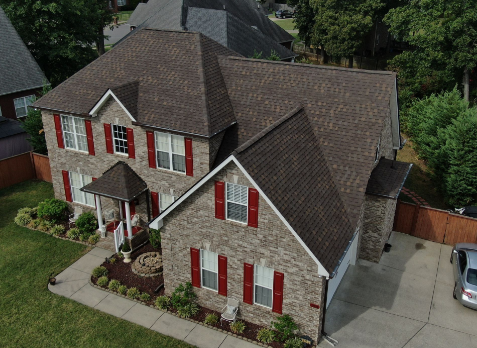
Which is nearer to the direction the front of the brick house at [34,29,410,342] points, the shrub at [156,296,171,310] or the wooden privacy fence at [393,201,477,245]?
the shrub

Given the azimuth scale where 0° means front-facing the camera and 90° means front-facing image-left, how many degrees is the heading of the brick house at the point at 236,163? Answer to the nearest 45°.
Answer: approximately 45°

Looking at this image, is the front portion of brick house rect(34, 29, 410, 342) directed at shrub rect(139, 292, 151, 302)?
yes

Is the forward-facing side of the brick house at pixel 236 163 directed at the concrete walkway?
yes

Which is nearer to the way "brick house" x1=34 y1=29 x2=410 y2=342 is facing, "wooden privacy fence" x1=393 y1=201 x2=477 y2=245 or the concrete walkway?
the concrete walkway

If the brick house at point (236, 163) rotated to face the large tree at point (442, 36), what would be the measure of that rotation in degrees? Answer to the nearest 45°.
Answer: approximately 180°

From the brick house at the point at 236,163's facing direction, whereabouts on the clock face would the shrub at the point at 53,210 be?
The shrub is roughly at 2 o'clock from the brick house.

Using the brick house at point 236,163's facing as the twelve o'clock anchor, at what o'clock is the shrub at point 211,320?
The shrub is roughly at 11 o'clock from the brick house.

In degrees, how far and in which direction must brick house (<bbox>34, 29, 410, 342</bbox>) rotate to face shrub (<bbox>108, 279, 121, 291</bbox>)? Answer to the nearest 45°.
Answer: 0° — it already faces it
